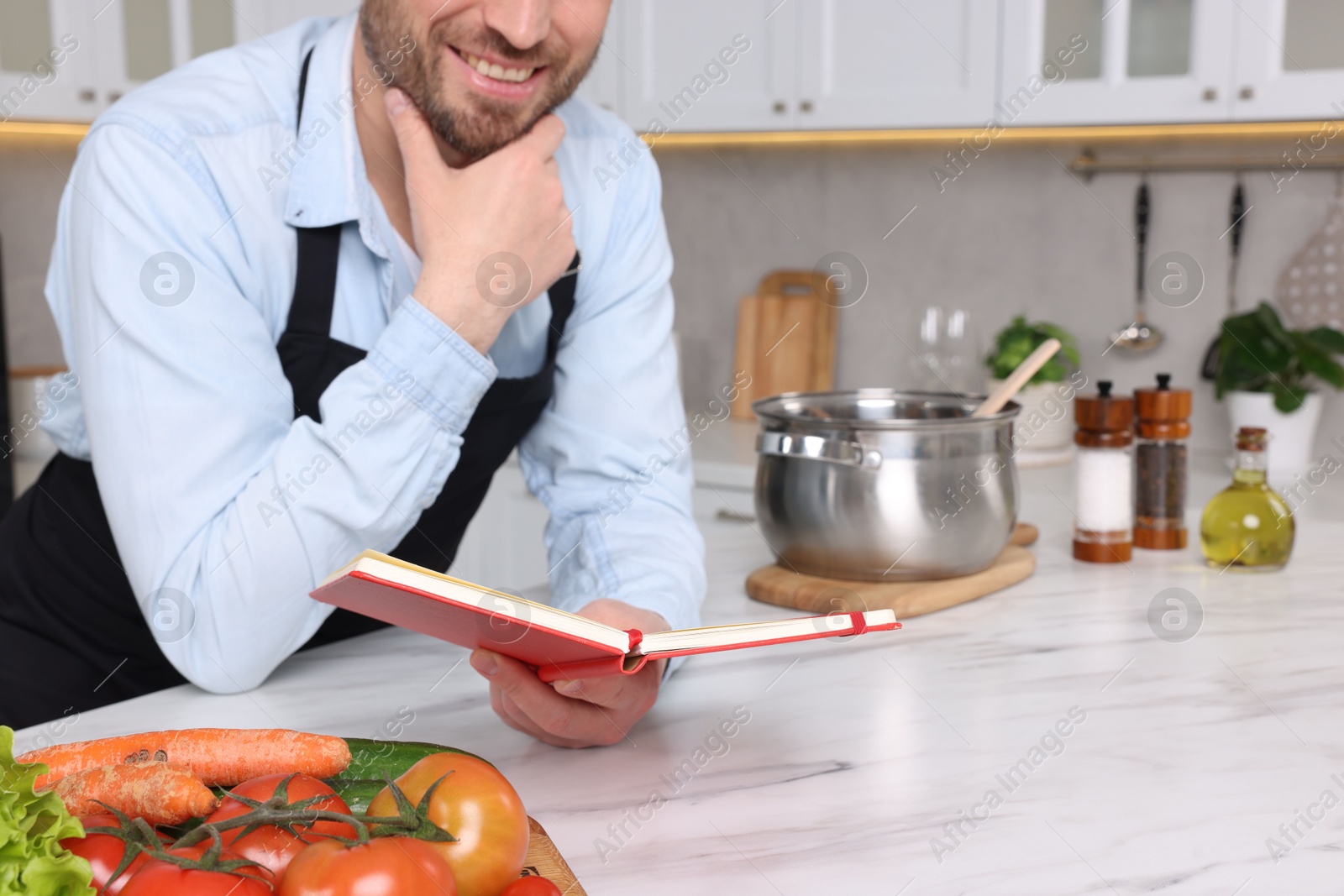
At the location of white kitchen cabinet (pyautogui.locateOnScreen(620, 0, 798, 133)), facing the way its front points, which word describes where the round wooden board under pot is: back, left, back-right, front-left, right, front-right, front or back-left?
front

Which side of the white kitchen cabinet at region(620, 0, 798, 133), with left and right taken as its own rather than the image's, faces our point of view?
front

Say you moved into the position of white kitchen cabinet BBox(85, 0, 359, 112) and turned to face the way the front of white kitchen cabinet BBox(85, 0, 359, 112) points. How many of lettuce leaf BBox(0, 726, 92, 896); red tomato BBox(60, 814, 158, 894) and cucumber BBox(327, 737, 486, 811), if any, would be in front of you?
3

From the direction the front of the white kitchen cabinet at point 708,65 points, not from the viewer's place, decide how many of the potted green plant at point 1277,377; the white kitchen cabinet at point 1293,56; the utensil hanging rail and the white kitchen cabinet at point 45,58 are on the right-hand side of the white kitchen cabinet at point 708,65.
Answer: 1

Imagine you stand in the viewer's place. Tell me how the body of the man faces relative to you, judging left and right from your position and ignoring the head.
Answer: facing the viewer and to the right of the viewer

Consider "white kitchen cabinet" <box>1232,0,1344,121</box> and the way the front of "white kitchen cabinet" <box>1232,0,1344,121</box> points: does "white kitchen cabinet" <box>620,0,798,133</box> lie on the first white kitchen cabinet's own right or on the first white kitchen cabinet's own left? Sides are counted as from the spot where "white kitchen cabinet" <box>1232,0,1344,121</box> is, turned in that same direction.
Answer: on the first white kitchen cabinet's own right

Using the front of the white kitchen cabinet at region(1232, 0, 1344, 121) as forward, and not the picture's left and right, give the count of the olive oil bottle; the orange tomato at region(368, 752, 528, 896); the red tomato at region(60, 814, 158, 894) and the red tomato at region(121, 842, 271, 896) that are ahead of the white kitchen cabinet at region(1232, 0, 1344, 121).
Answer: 4

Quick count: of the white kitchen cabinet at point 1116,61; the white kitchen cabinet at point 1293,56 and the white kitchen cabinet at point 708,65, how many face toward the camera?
3

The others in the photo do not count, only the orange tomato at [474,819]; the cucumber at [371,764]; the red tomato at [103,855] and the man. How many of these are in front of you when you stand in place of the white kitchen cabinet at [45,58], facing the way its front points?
4

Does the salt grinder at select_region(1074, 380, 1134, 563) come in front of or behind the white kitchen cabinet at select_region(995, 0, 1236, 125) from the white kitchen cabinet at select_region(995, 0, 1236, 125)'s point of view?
in front

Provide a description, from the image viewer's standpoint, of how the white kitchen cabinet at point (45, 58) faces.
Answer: facing the viewer

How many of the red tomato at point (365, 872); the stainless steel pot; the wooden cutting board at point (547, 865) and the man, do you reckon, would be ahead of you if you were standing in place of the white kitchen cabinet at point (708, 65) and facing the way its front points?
4
